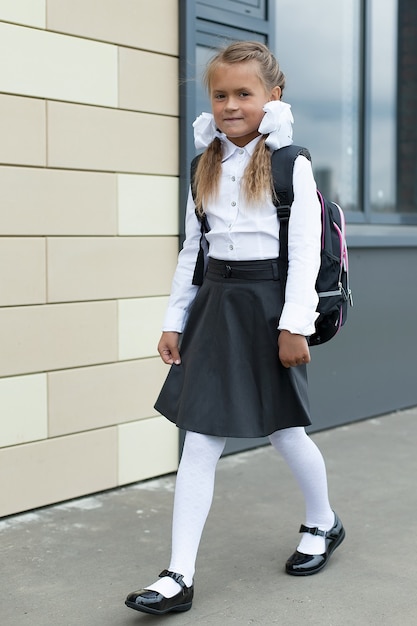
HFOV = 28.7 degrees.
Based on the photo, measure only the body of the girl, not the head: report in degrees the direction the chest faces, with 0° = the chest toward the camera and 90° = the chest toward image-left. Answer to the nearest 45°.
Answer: approximately 45°
